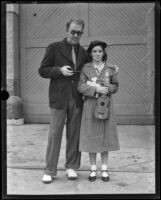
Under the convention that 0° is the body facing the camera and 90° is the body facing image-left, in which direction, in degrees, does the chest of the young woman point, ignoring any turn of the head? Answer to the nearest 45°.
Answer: approximately 0°

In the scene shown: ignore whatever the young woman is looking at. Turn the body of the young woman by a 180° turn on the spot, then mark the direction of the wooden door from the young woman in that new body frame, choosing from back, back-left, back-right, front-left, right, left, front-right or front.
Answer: front
